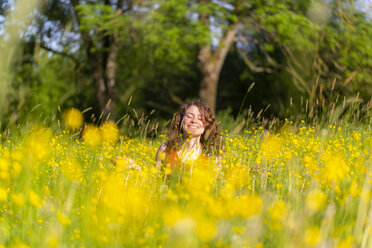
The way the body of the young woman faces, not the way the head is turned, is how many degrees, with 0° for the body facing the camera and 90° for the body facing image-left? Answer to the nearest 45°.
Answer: approximately 0°

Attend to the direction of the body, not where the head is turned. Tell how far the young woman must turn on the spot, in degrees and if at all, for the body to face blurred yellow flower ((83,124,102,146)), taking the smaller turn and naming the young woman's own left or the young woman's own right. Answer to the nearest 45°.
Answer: approximately 90° to the young woman's own right

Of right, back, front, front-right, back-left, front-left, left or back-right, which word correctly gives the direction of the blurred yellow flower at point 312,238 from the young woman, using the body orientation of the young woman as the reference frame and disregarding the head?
front
